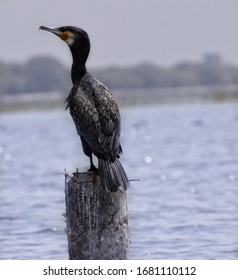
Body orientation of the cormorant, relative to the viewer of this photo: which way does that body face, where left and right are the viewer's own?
facing away from the viewer and to the left of the viewer
